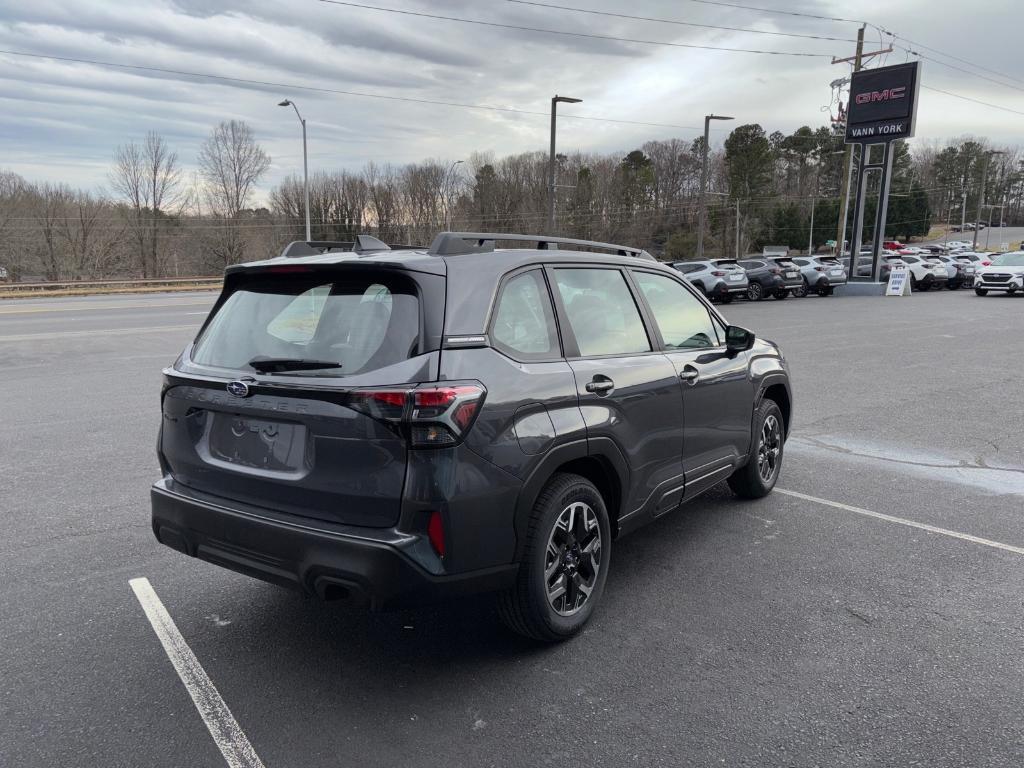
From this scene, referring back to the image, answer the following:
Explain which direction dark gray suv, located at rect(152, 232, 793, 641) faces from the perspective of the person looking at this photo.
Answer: facing away from the viewer and to the right of the viewer

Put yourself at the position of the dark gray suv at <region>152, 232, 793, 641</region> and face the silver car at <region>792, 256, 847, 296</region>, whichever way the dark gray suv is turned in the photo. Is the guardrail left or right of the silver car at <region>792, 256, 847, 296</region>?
left

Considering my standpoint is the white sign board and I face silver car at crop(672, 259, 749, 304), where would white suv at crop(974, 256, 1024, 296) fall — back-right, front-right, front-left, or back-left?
back-left

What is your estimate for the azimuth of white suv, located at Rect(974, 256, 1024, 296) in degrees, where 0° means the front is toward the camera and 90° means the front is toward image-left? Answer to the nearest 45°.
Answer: approximately 45°

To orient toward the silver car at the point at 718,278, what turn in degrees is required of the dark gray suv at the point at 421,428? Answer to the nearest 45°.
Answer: approximately 45° to its left

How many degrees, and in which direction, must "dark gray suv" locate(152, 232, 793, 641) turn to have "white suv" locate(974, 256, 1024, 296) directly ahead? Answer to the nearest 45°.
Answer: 0° — it already faces it

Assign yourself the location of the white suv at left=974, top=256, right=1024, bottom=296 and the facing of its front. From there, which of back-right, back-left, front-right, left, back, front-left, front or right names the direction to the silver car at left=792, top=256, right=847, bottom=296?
front-right

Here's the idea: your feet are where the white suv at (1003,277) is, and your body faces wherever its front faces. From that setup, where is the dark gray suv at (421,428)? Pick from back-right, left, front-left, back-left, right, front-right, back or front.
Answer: front-left
